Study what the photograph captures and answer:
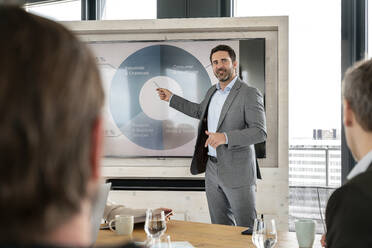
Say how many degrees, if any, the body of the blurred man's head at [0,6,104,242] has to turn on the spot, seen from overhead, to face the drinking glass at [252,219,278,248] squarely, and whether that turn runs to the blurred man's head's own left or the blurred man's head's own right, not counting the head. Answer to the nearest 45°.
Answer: approximately 45° to the blurred man's head's own right

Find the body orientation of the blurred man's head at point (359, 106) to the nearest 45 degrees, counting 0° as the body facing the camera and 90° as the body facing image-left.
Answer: approximately 135°

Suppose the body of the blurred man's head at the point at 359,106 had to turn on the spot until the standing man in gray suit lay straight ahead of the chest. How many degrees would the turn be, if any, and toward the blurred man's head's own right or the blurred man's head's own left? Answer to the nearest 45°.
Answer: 0° — they already face them

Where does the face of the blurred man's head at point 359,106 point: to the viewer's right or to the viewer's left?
to the viewer's left

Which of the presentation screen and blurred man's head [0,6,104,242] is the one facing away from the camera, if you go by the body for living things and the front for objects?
the blurred man's head

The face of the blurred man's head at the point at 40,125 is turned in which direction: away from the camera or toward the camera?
away from the camera

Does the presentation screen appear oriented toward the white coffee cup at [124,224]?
yes

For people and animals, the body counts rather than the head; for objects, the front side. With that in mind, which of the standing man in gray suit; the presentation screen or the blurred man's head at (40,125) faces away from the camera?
the blurred man's head

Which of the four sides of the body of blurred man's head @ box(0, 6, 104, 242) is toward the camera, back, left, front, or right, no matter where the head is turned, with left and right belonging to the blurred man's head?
back

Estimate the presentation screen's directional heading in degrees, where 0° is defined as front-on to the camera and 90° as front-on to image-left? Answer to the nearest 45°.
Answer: approximately 0°

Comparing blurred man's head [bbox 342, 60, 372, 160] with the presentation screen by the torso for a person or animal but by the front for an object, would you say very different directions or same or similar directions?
very different directions

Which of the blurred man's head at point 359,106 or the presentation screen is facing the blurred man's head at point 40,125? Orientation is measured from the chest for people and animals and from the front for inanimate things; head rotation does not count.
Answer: the presentation screen
